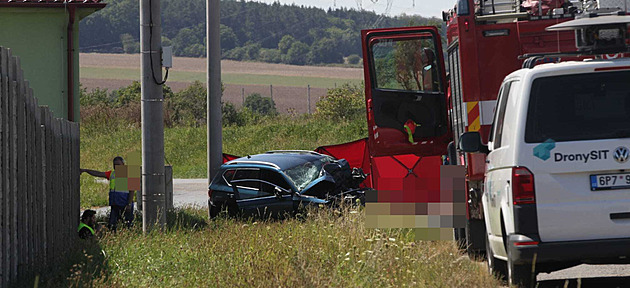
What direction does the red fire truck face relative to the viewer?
away from the camera

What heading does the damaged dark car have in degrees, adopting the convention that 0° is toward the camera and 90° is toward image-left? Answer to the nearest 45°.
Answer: approximately 315°

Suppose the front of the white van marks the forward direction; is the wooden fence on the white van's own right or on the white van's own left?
on the white van's own left

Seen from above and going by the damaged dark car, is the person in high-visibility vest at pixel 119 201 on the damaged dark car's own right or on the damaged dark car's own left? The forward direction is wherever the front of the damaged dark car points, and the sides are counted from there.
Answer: on the damaged dark car's own right

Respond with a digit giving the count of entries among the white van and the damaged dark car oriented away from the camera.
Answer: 1

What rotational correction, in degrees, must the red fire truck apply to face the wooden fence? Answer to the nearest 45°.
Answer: approximately 135° to its left

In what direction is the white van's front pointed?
away from the camera

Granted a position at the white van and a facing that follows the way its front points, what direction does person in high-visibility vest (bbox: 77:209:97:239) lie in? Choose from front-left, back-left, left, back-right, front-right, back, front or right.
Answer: front-left

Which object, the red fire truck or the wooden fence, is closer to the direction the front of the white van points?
the red fire truck

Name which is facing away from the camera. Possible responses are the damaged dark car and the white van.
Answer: the white van
